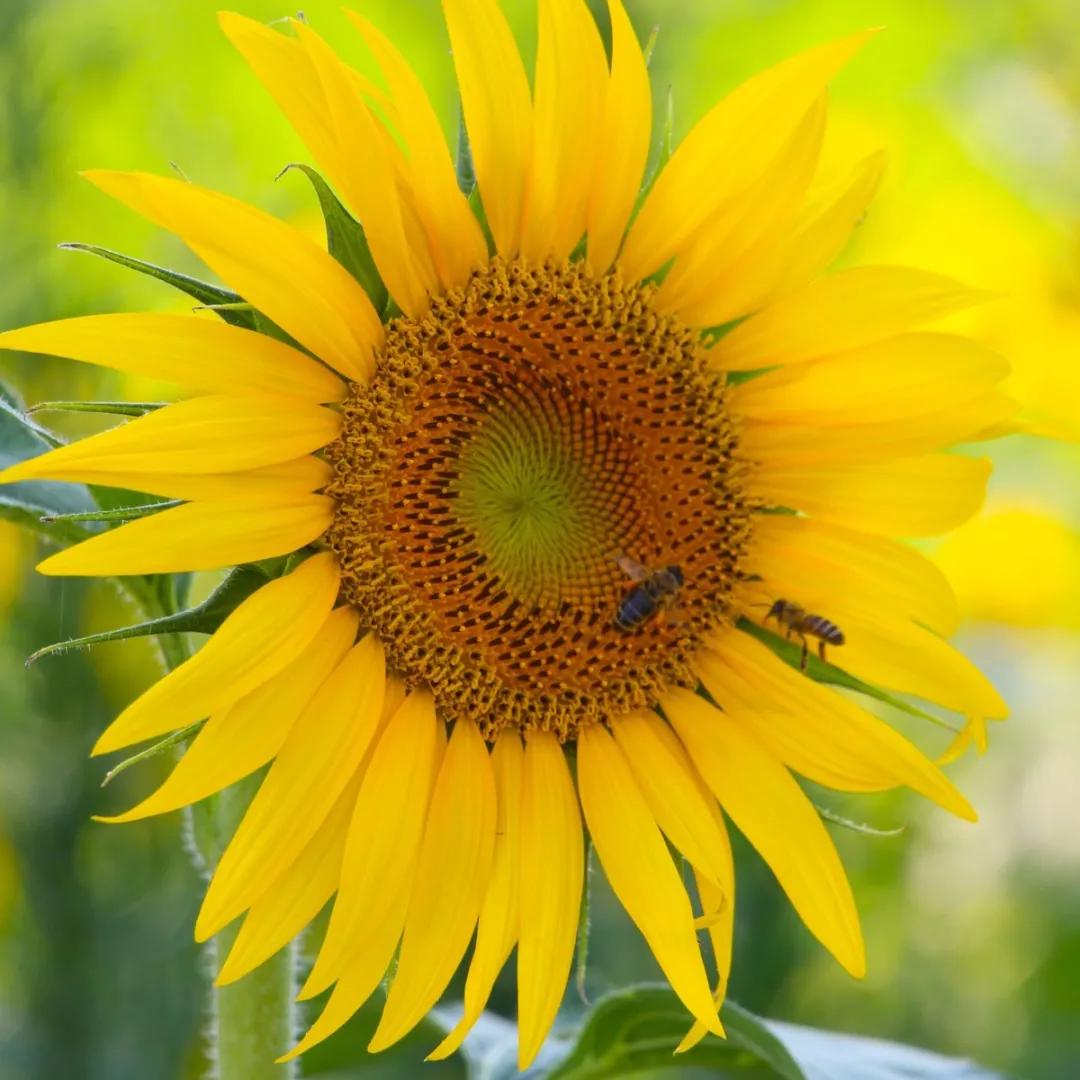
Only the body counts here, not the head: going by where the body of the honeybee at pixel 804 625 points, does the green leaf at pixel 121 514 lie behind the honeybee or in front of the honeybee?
in front

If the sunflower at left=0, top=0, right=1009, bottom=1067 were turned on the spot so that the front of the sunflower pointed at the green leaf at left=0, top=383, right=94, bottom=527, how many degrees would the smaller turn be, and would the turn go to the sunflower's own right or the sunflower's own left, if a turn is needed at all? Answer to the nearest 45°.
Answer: approximately 90° to the sunflower's own right

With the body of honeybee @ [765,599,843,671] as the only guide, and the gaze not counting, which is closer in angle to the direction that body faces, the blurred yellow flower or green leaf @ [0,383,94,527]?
the green leaf

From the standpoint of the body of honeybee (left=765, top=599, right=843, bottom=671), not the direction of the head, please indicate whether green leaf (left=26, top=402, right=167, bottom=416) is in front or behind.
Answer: in front

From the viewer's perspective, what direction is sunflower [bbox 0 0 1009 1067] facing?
toward the camera

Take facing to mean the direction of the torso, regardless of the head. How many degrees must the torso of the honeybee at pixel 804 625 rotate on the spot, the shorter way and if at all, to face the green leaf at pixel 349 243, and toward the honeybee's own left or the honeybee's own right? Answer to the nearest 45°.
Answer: approximately 45° to the honeybee's own left

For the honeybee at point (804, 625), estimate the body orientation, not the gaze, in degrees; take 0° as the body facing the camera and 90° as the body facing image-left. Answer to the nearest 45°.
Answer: approximately 90°
